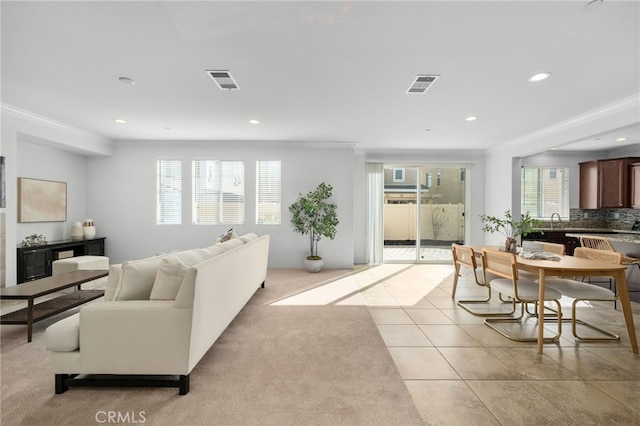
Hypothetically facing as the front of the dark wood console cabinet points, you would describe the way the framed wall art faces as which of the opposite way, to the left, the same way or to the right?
the same way

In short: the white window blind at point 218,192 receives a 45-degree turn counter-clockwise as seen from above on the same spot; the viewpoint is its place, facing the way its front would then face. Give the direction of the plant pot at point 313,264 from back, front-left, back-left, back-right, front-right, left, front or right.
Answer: front

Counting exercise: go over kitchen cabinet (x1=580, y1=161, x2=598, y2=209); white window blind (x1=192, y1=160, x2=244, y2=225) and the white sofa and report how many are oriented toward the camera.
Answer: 2

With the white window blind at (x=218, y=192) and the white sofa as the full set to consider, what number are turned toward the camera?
1

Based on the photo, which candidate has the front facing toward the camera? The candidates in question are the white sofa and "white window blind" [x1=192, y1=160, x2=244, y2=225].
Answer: the white window blind

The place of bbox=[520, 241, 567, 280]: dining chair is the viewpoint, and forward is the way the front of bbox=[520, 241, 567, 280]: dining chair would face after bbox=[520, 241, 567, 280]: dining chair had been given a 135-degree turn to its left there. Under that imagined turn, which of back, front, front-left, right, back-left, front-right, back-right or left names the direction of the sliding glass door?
back-left

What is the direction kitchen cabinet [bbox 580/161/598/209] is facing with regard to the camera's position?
facing the viewer

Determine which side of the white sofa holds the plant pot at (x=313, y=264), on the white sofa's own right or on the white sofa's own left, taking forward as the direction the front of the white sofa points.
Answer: on the white sofa's own right

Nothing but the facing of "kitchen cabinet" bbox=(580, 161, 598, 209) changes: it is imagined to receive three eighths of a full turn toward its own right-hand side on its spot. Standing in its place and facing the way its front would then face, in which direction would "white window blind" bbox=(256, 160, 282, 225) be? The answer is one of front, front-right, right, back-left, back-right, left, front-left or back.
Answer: left

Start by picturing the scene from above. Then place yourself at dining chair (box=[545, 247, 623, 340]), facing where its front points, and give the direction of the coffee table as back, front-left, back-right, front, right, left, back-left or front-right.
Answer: front

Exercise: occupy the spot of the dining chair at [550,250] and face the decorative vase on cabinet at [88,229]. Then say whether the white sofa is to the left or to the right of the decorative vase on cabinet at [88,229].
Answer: left

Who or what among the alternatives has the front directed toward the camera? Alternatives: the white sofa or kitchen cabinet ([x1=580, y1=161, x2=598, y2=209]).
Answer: the kitchen cabinet

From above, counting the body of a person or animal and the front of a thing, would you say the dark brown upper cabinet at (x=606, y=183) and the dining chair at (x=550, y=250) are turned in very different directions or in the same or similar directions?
same or similar directions

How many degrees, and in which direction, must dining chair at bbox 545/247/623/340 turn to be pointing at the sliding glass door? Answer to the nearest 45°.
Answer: approximately 90° to its right

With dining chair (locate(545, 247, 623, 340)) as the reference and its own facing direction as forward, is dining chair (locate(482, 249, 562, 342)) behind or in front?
in front

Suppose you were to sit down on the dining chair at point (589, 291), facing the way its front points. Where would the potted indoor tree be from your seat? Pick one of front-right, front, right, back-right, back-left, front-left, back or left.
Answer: front-right
